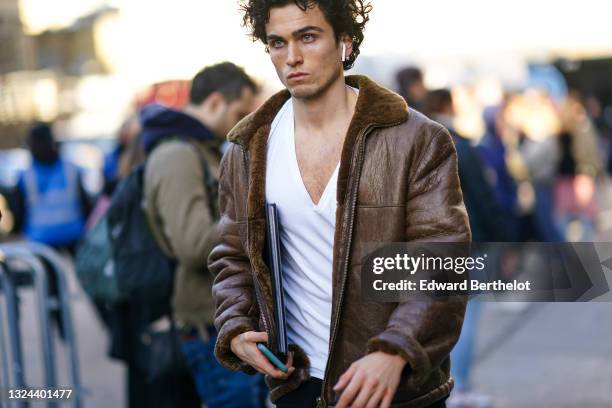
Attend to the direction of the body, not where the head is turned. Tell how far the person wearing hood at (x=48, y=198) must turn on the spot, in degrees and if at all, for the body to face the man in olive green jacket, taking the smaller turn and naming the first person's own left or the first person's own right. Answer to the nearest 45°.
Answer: approximately 180°

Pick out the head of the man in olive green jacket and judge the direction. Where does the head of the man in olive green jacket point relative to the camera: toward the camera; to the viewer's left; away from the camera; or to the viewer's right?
to the viewer's right

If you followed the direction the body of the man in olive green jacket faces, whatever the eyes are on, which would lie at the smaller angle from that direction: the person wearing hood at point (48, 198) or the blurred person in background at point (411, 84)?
the blurred person in background

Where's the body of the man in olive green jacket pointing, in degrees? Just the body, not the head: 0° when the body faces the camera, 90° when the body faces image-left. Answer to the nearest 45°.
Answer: approximately 270°

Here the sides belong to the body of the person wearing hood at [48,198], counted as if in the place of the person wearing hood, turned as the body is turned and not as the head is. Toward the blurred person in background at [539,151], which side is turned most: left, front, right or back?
right

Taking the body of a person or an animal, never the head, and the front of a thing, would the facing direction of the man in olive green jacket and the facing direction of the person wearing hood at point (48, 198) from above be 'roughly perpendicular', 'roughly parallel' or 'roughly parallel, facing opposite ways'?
roughly perpendicular

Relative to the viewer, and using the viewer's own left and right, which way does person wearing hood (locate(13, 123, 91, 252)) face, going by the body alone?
facing away from the viewer

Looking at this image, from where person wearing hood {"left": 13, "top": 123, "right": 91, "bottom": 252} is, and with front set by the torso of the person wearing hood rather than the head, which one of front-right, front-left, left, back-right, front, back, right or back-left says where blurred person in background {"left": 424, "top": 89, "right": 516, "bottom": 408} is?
back-right

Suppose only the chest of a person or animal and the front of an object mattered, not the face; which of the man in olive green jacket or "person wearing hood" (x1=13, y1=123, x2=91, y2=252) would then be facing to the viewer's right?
the man in olive green jacket
